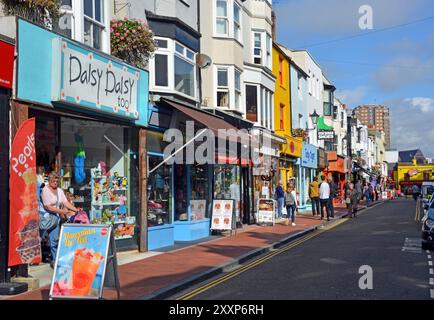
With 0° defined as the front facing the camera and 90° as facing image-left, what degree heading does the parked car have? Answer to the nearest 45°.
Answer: approximately 0°

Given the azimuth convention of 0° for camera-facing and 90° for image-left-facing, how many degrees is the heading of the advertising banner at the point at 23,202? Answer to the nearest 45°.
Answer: approximately 0°

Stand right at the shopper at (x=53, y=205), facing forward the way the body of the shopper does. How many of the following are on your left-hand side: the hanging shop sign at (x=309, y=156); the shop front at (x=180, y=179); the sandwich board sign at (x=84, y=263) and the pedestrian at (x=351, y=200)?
3

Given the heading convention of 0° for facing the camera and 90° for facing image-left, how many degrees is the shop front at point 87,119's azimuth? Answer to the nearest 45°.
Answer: approximately 315°

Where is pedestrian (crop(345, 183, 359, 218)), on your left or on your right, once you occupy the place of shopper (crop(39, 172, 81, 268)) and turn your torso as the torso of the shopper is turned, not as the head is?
on your left

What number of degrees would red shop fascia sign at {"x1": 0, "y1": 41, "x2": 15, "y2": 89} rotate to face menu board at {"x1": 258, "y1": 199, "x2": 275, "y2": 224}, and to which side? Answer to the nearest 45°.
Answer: approximately 135° to its left

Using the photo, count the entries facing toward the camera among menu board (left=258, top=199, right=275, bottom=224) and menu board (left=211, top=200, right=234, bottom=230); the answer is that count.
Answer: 2

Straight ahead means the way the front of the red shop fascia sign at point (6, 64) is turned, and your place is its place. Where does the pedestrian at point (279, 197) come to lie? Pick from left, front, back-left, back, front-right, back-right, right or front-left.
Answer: back-left

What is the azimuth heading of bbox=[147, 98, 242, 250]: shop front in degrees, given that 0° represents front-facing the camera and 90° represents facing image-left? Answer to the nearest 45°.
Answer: approximately 315°

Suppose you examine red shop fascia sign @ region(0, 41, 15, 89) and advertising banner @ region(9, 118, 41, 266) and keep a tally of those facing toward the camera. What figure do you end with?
2

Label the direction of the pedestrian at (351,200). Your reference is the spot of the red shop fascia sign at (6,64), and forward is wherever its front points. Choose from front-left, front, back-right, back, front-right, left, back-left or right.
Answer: back-left
